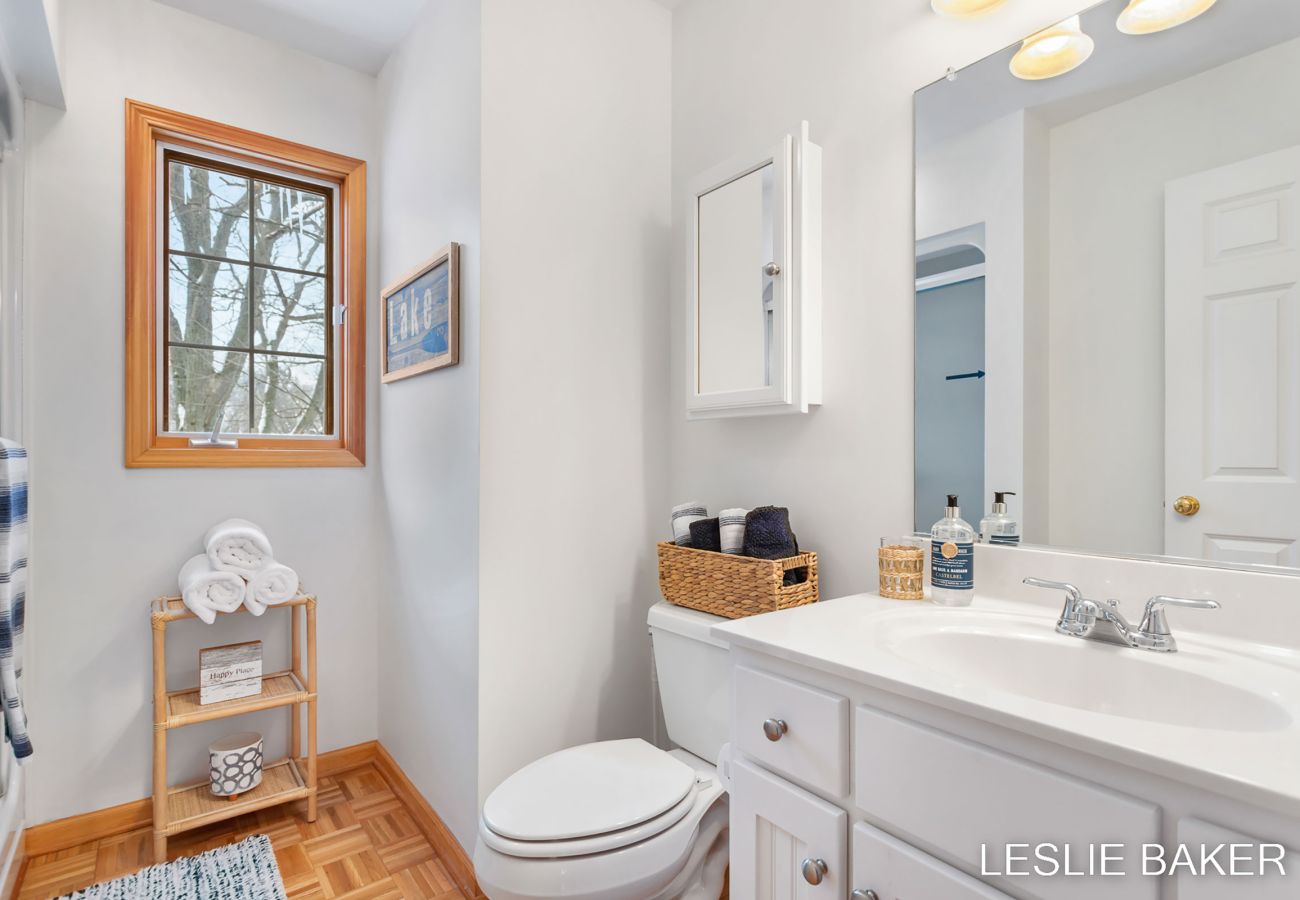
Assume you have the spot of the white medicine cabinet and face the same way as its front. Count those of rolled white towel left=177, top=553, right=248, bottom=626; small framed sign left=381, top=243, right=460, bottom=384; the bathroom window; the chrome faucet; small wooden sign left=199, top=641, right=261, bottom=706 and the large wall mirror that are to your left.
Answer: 2

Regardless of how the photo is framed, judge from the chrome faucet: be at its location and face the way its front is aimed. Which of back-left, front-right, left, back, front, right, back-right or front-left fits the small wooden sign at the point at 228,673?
front-right

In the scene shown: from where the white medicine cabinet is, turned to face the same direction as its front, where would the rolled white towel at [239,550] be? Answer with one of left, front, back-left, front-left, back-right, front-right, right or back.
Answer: front-right

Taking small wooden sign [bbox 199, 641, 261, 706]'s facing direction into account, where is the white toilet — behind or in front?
in front

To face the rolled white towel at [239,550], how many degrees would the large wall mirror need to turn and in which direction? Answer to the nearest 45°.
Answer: approximately 45° to its right

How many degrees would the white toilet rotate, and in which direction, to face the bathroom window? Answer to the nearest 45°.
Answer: approximately 90° to its right

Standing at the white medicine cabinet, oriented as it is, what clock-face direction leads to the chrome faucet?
The chrome faucet is roughly at 9 o'clock from the white medicine cabinet.
